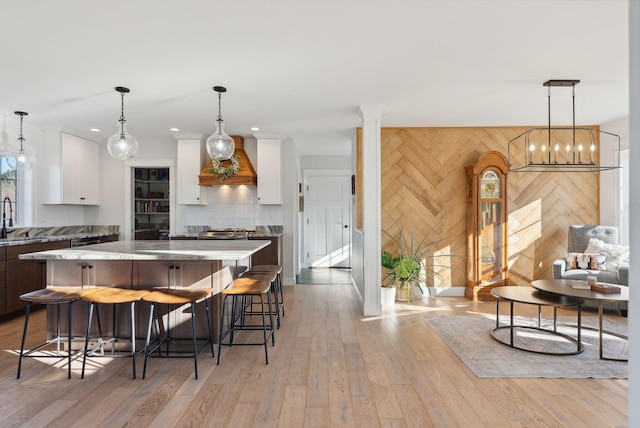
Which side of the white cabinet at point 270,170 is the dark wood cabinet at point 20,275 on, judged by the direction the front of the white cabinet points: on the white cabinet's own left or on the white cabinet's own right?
on the white cabinet's own right

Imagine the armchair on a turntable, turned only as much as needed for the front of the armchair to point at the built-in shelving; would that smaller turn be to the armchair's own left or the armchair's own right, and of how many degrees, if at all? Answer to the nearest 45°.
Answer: approximately 90° to the armchair's own right

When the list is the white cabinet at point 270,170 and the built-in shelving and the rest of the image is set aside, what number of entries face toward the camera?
2

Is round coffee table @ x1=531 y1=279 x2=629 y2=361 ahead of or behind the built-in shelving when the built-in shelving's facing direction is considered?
ahead

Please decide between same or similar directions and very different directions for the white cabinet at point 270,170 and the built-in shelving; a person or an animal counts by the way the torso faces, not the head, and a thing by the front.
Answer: same or similar directions

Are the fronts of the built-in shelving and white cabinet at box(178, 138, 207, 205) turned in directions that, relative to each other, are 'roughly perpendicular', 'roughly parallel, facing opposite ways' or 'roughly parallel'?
roughly parallel

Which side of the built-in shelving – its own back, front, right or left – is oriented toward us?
front

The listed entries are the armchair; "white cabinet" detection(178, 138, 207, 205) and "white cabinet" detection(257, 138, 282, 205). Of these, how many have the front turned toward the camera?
3

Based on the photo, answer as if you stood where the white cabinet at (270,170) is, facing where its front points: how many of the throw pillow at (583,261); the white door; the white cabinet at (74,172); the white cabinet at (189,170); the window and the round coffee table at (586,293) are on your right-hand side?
3

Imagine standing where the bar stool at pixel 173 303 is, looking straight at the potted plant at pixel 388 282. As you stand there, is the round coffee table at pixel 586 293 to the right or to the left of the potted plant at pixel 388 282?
right

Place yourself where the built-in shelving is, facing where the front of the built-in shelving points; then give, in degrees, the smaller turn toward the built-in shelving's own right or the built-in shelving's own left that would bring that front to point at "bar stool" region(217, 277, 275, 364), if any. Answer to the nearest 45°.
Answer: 0° — it already faces it

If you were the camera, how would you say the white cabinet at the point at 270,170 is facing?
facing the viewer

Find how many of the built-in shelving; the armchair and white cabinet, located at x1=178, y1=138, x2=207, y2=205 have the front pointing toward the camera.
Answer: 3

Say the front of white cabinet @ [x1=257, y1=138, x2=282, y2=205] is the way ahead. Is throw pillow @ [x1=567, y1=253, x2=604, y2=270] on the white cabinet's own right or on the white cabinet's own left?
on the white cabinet's own left

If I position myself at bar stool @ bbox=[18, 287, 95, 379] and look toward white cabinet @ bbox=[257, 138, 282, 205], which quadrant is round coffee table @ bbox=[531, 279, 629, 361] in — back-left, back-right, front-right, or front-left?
front-right

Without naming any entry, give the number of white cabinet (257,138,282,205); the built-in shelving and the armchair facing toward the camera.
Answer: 3

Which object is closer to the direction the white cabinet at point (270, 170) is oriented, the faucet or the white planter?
the white planter

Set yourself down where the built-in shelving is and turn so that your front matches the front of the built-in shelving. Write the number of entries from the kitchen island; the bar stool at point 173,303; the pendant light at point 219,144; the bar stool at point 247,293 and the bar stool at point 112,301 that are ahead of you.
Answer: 5

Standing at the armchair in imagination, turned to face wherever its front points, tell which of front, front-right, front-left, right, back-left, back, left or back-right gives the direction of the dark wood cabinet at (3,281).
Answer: front-right

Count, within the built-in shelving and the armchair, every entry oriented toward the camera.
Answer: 2

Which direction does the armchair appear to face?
toward the camera
